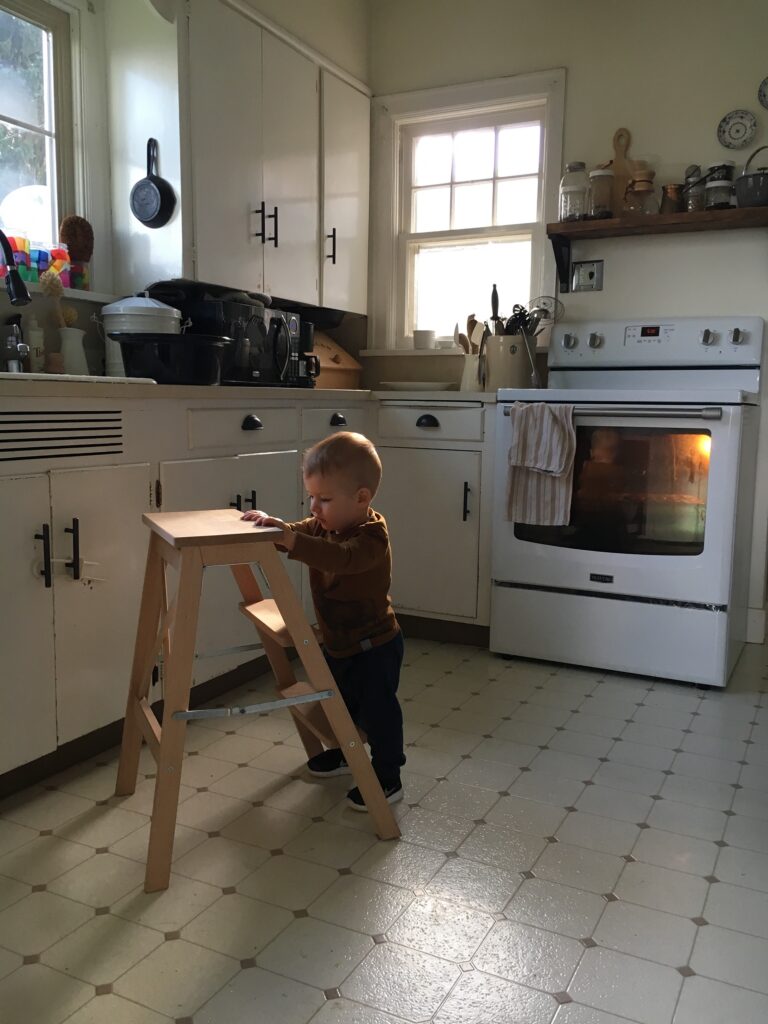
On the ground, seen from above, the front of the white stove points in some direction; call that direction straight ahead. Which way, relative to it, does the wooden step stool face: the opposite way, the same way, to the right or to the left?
to the left

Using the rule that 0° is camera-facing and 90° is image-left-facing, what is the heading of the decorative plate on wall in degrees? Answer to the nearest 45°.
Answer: approximately 0°

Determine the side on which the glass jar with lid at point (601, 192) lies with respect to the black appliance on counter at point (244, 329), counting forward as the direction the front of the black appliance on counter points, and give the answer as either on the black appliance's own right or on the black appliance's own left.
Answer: on the black appliance's own left

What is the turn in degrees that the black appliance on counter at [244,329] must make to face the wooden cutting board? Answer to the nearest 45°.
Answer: approximately 45° to its left

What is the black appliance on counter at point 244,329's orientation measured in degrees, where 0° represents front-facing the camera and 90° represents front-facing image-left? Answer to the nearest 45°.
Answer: approximately 315°

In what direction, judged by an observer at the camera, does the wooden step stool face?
facing to the right of the viewer
